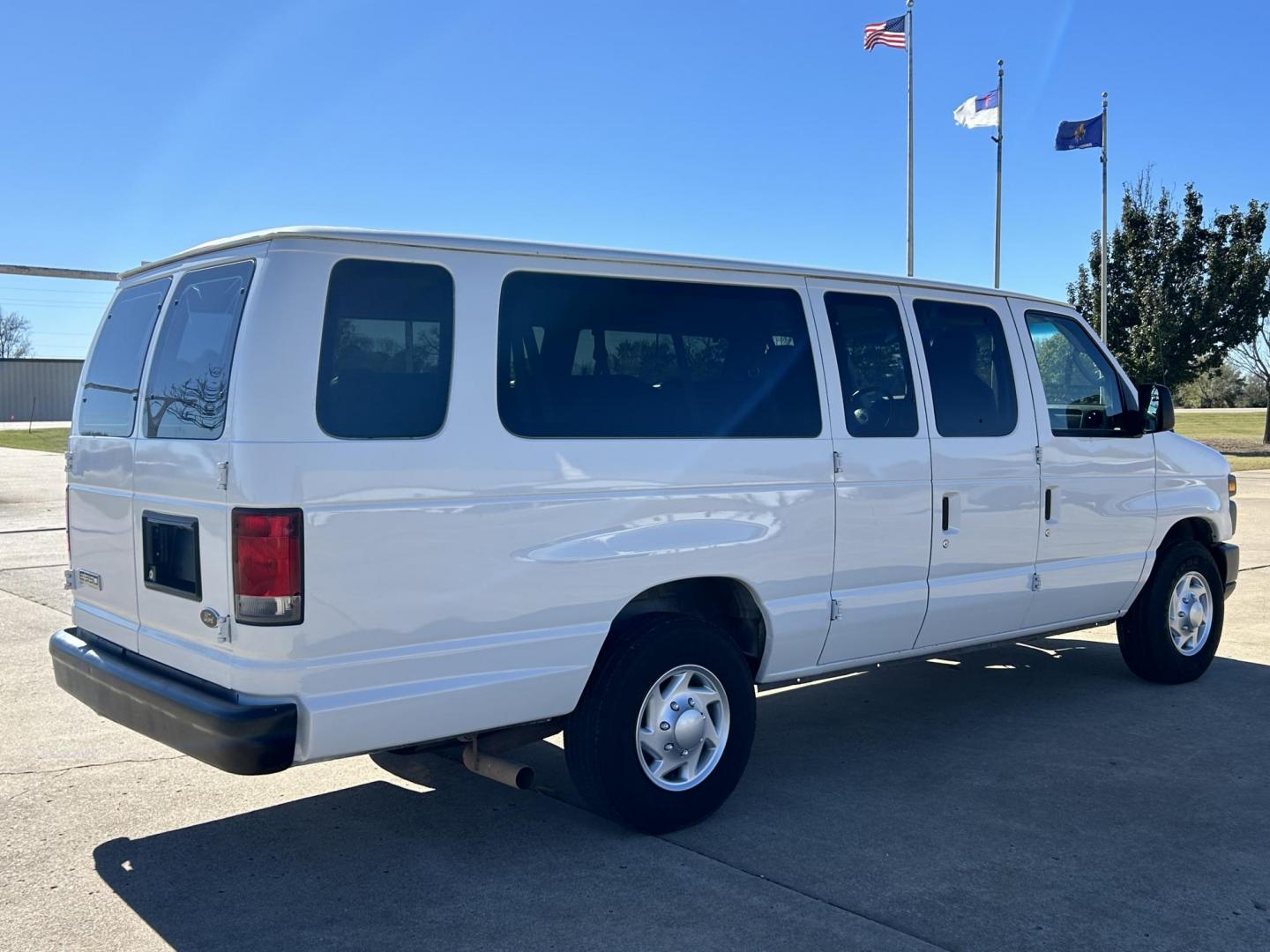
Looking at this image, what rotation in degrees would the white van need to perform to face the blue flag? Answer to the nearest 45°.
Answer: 0° — it already faces it

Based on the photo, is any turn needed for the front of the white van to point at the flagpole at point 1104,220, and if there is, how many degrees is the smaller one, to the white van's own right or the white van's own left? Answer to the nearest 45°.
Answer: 0° — it already faces it

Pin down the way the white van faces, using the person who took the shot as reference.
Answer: facing away from the viewer and to the right of the viewer

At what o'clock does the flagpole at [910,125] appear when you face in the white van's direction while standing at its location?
The flagpole is roughly at 11 o'clock from the white van.
